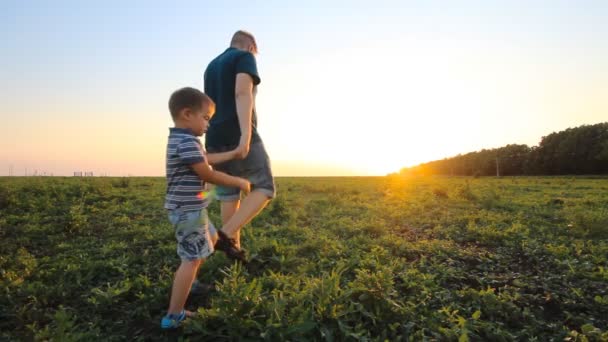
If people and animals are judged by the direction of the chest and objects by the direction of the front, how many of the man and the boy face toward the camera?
0

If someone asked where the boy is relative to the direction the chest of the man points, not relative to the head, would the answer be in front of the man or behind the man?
behind

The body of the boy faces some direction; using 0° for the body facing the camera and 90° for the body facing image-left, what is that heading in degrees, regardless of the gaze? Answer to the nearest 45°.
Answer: approximately 270°

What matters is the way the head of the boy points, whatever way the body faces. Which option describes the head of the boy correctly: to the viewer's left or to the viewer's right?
to the viewer's right

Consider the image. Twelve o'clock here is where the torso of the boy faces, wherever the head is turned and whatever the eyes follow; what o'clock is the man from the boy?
The man is roughly at 10 o'clock from the boy.

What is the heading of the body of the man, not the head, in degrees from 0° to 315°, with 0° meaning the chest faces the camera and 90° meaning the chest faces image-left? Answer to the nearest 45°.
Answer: approximately 225°
